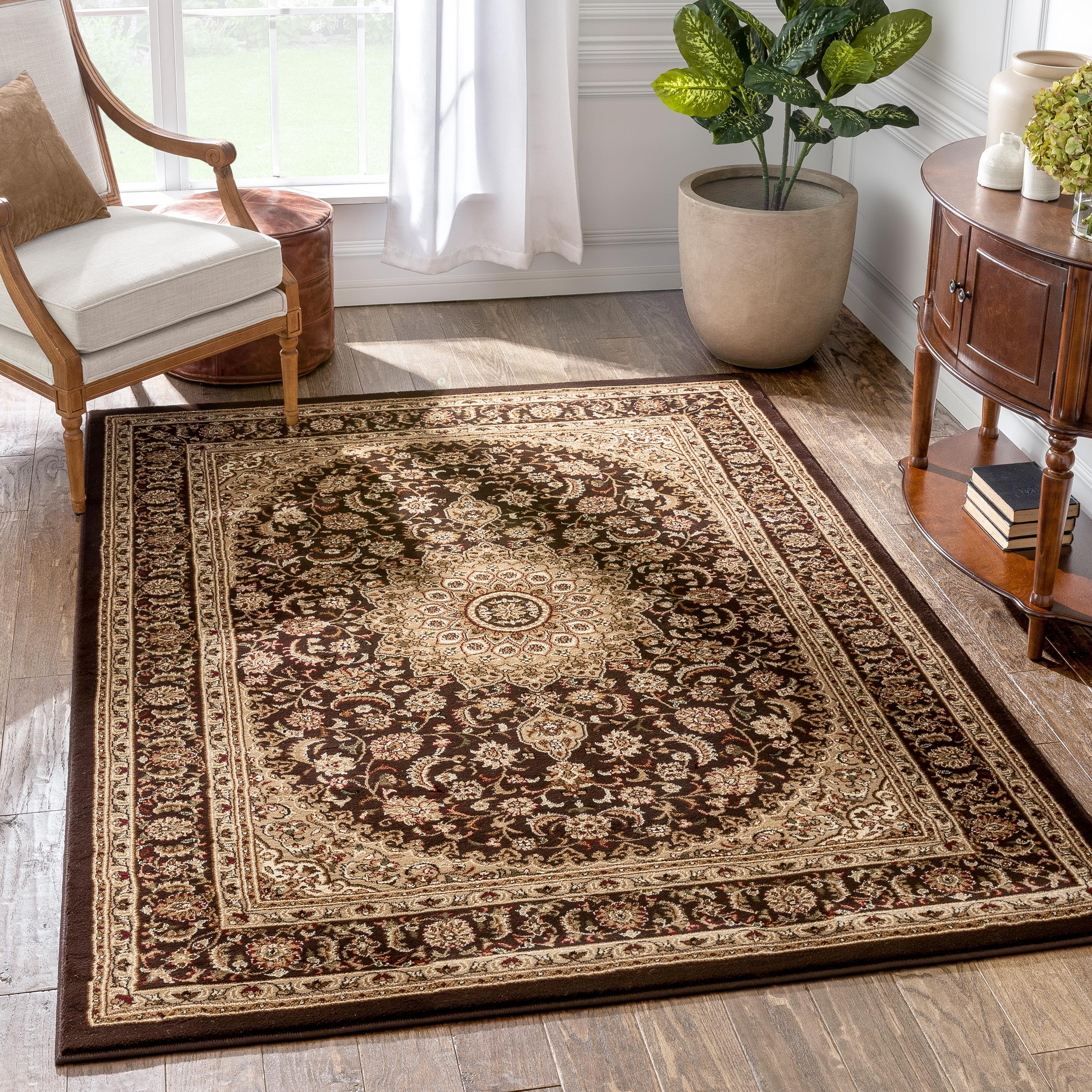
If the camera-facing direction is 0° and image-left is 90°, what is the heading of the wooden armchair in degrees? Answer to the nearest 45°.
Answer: approximately 315°

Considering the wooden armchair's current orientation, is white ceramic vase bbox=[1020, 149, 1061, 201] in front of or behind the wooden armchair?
in front

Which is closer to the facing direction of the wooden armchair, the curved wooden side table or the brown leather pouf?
the curved wooden side table

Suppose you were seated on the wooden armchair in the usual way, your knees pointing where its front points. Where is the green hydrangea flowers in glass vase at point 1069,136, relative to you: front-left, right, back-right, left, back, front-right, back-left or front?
front

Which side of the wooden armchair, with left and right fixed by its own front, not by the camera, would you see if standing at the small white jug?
front

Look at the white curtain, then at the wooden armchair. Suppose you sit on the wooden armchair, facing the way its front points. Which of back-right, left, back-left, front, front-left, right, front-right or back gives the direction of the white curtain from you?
left

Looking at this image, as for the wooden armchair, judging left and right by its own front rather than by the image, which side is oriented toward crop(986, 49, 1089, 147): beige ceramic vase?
front

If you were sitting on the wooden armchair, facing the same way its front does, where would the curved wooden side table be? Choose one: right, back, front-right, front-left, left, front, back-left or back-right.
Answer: front

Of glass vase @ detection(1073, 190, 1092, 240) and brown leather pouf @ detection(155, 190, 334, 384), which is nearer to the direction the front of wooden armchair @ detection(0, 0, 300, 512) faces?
the glass vase

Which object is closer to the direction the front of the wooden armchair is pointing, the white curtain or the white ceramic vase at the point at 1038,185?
the white ceramic vase
